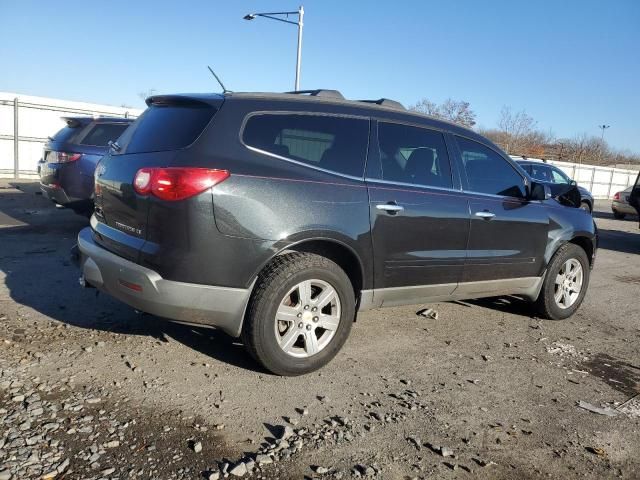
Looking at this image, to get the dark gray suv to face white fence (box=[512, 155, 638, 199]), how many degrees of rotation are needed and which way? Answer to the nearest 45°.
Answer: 0° — it already faces it

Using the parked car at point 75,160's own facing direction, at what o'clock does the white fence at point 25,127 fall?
The white fence is roughly at 10 o'clock from the parked car.

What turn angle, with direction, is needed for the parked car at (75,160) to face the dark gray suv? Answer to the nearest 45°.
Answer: approximately 135° to its right

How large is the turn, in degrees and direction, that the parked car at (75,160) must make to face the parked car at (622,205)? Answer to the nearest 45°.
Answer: approximately 45° to its right

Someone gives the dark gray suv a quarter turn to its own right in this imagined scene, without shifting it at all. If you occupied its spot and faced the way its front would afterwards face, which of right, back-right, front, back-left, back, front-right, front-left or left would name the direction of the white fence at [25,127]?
back

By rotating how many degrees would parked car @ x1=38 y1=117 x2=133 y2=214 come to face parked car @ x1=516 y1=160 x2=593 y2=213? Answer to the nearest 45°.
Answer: approximately 45° to its right

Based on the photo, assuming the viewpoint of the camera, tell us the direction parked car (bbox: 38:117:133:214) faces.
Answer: facing away from the viewer and to the right of the viewer

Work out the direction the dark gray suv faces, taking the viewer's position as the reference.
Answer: facing away from the viewer and to the right of the viewer
